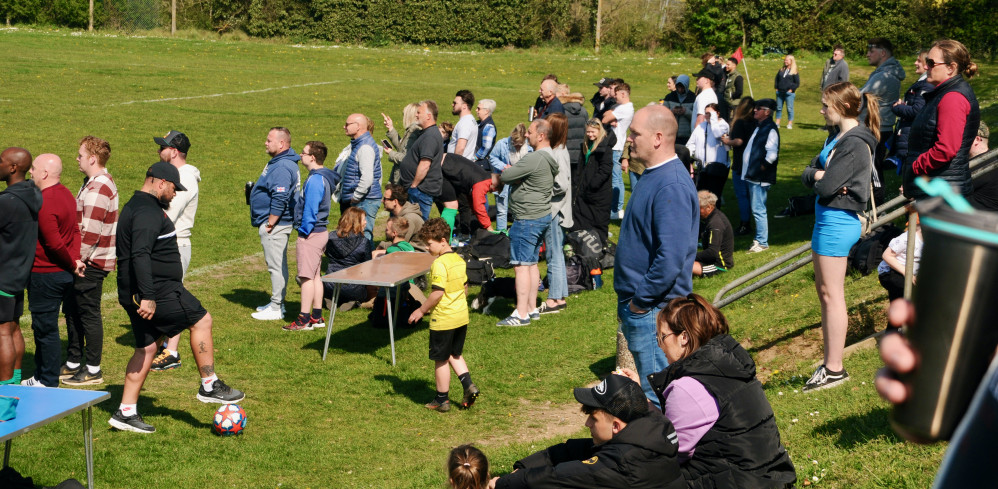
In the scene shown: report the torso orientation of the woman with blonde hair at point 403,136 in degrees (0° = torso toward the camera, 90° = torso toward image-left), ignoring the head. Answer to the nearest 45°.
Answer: approximately 90°

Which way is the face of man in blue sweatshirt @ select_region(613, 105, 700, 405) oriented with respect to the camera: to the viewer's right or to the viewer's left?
to the viewer's left

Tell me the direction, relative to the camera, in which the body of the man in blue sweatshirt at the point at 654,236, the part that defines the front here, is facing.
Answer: to the viewer's left

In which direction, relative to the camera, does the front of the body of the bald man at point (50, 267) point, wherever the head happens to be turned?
to the viewer's left

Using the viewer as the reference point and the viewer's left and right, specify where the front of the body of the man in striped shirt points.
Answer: facing to the left of the viewer

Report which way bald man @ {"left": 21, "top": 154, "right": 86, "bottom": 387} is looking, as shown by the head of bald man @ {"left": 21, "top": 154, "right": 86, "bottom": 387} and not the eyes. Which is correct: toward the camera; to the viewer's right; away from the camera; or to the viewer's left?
to the viewer's left

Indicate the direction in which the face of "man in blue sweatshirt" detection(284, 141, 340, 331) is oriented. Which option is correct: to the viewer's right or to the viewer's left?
to the viewer's left

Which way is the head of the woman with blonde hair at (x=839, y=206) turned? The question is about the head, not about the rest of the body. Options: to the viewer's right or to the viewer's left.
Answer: to the viewer's left

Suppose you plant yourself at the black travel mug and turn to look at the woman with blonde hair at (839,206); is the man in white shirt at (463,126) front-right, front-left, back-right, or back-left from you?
front-left

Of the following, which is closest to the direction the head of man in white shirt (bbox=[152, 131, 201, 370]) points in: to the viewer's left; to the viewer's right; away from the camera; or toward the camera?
to the viewer's left

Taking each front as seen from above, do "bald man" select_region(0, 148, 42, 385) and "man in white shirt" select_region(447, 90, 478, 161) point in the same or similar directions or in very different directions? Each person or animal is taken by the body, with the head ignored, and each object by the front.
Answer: same or similar directions
